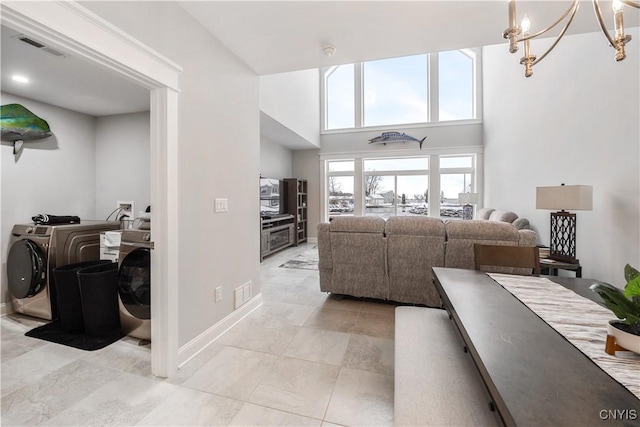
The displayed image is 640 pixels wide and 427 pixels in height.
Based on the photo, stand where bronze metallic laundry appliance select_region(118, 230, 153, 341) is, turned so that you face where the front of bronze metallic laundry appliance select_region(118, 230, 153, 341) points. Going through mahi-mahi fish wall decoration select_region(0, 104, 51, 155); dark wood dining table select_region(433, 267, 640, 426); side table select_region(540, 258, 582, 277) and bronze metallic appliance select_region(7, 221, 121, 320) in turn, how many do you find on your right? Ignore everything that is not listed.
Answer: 2

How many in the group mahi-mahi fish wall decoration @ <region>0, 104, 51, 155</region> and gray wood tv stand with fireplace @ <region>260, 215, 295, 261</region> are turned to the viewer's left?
0

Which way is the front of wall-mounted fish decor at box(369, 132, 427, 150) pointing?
to the viewer's left

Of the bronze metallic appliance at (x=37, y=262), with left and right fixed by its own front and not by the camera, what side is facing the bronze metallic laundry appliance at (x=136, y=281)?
left

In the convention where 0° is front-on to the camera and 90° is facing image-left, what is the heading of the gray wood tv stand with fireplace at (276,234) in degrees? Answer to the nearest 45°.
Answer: approximately 315°

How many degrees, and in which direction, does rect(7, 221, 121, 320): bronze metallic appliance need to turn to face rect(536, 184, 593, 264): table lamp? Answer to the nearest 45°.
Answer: approximately 90° to its left
